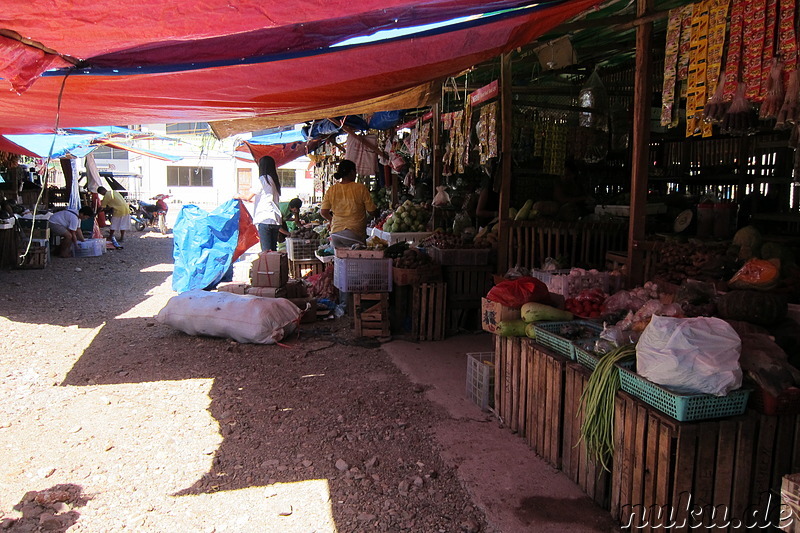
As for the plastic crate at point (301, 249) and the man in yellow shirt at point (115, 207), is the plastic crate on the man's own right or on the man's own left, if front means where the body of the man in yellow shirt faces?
on the man's own left

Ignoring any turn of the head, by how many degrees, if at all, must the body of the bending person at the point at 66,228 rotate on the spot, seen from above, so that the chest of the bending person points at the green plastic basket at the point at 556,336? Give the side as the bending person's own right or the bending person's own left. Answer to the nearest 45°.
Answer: approximately 90° to the bending person's own right

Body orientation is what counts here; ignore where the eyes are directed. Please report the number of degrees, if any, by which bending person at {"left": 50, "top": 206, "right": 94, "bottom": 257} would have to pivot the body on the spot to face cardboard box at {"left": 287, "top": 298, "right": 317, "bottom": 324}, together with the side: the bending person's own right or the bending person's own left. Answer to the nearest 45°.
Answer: approximately 90° to the bending person's own right

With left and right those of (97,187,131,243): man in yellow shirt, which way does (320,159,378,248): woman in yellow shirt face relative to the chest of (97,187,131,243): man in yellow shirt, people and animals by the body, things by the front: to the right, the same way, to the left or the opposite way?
to the right

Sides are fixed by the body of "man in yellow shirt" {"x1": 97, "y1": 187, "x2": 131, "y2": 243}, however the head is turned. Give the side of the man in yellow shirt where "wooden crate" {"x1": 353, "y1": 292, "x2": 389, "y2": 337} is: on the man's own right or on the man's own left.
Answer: on the man's own left

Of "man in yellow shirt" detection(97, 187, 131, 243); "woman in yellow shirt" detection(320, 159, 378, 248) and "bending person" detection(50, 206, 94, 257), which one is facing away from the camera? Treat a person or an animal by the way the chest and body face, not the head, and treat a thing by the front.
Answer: "woman in yellow shirt" detection(320, 159, 378, 248)

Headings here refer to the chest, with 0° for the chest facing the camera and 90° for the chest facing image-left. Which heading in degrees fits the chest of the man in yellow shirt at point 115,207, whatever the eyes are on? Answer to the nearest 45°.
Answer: approximately 90°

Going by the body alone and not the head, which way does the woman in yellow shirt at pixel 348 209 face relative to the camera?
away from the camera

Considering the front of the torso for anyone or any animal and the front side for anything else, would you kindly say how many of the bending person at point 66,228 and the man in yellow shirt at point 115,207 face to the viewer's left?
1

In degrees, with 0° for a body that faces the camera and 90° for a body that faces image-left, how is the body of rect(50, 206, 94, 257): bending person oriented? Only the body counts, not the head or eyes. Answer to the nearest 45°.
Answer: approximately 270°
